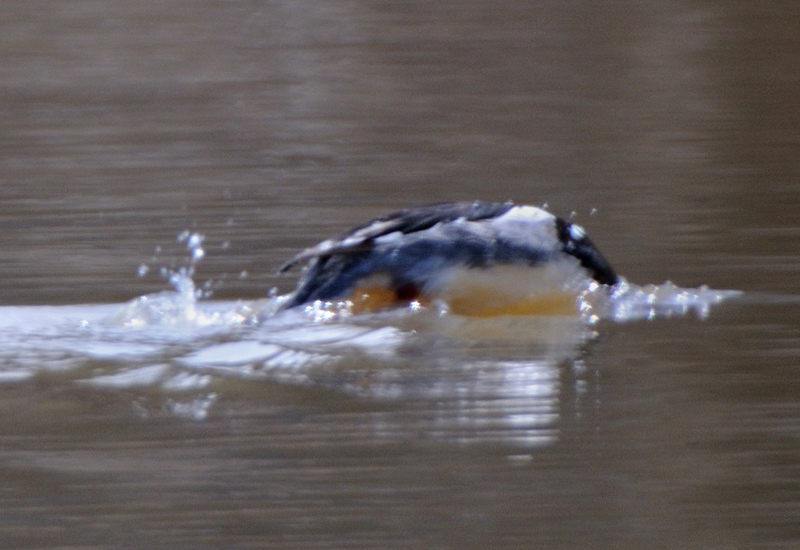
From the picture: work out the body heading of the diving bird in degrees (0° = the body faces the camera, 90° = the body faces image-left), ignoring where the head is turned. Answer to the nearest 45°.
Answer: approximately 270°
